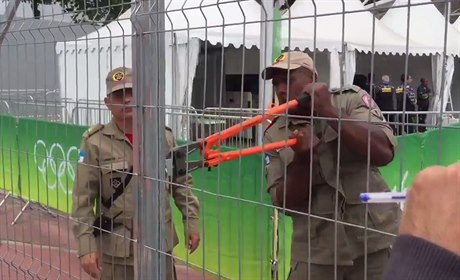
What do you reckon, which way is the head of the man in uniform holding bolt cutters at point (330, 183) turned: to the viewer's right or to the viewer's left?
to the viewer's left

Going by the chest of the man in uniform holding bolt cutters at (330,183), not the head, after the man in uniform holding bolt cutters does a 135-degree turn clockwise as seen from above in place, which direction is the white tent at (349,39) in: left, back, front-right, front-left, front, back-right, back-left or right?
front

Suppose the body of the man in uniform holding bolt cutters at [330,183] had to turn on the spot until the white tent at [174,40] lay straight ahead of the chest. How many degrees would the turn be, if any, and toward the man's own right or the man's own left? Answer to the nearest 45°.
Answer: approximately 90° to the man's own right

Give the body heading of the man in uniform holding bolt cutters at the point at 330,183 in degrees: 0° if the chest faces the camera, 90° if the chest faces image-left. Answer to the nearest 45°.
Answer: approximately 45°
